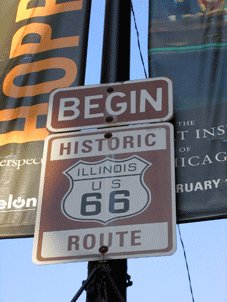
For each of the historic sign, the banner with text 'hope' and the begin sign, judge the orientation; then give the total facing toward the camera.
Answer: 3

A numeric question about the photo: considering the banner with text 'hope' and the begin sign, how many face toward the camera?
2

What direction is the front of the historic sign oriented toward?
toward the camera

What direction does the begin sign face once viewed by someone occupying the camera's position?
facing the viewer

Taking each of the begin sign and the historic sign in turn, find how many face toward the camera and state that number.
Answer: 2

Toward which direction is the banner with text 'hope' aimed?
toward the camera

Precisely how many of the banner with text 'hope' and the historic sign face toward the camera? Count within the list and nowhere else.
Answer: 2
